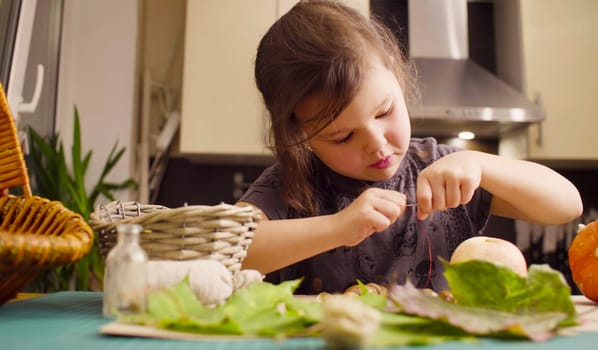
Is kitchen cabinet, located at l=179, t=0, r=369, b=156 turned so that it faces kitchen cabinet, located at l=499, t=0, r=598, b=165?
no

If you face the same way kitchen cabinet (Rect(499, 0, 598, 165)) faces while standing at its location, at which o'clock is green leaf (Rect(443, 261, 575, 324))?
The green leaf is roughly at 12 o'clock from the kitchen cabinet.

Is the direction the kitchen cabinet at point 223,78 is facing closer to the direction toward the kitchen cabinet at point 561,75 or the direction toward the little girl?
the little girl

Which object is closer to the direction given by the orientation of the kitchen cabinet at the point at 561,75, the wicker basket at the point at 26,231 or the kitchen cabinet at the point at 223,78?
the wicker basket

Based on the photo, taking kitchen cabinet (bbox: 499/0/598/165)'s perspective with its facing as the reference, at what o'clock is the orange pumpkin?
The orange pumpkin is roughly at 12 o'clock from the kitchen cabinet.

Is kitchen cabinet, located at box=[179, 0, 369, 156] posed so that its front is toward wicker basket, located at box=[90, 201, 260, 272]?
yes

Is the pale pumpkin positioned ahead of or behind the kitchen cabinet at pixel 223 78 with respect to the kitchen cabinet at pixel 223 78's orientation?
ahead

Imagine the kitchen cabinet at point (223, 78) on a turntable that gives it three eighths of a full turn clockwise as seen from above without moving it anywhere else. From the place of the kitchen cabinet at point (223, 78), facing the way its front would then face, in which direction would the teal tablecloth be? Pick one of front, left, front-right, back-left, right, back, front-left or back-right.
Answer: back-left

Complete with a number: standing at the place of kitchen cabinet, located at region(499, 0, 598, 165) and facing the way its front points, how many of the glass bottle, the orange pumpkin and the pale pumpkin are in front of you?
3

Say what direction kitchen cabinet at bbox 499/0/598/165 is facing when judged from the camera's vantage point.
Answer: facing the viewer

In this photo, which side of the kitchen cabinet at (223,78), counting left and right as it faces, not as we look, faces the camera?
front

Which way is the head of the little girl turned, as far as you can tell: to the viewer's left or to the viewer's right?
to the viewer's right

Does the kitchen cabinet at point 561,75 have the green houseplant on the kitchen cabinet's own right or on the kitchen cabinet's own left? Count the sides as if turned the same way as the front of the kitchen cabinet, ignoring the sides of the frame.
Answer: on the kitchen cabinet's own right

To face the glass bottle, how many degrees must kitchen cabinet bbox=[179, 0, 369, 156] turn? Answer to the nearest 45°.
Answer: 0° — it already faces it

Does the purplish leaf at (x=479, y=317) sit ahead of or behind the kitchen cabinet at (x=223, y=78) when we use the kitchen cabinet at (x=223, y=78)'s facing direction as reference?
ahead
